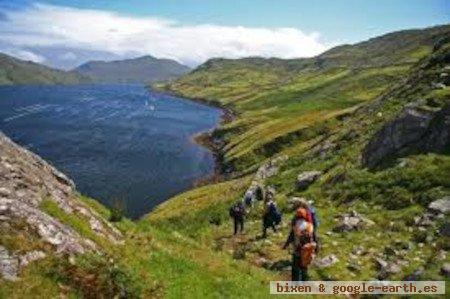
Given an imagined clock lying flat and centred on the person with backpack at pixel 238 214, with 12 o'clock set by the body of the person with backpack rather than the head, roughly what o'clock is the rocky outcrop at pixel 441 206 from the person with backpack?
The rocky outcrop is roughly at 4 o'clock from the person with backpack.

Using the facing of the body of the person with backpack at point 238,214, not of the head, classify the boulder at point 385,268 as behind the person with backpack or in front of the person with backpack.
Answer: behind

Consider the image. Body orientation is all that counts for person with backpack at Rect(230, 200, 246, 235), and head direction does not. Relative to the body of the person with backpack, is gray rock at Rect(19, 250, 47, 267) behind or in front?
behind

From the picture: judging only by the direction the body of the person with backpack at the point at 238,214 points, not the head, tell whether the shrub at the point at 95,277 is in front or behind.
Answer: behind

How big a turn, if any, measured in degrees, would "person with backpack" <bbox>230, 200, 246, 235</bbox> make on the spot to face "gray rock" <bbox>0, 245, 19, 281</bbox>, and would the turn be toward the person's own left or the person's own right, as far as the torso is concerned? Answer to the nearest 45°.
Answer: approximately 180°

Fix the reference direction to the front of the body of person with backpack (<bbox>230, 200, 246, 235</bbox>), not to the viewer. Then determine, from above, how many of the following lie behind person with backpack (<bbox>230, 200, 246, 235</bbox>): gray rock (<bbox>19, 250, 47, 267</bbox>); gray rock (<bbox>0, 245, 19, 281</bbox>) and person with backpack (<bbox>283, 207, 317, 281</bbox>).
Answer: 3

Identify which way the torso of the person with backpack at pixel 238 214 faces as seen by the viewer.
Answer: away from the camera

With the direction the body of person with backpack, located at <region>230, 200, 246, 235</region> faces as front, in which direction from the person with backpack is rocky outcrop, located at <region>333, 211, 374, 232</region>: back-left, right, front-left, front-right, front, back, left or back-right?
back-right

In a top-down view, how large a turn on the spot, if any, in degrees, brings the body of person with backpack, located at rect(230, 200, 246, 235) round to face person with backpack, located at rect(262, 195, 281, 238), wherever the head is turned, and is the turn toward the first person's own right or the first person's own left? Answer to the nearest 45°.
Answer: approximately 135° to the first person's own right

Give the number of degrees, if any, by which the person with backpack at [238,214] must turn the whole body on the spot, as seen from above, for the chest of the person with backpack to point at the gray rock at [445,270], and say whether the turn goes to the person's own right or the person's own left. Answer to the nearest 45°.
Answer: approximately 135° to the person's own right
